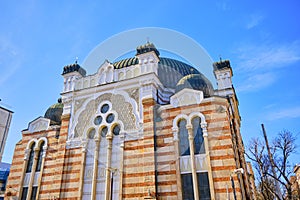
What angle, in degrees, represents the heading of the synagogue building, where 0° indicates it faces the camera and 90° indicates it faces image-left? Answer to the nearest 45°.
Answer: approximately 45°
